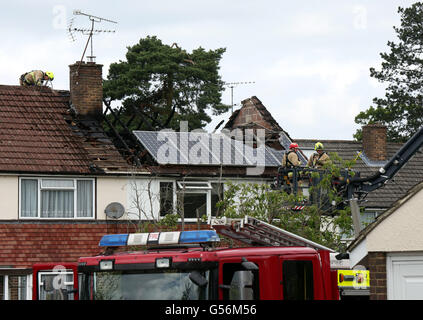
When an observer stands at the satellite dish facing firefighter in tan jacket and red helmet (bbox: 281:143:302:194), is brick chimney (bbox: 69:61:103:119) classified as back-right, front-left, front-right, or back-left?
back-left

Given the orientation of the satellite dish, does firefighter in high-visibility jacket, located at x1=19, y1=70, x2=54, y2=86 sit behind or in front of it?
behind

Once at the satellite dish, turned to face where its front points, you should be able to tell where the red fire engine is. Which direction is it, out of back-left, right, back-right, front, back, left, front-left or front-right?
front

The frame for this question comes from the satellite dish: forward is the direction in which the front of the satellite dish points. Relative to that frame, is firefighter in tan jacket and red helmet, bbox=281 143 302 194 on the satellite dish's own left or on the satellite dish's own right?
on the satellite dish's own left

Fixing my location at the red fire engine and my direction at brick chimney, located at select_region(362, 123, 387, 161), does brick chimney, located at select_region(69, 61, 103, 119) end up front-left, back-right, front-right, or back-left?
front-left

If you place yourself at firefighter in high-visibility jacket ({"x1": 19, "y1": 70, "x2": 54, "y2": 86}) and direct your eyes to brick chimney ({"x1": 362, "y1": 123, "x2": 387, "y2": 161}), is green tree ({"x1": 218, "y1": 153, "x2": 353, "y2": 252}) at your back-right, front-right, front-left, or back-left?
front-right

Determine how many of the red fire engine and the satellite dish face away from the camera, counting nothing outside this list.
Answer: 0

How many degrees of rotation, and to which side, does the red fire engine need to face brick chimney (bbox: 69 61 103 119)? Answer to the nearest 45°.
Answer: approximately 135° to its right

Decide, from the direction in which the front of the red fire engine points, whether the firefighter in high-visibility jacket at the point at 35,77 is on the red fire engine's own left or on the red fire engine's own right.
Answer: on the red fire engine's own right

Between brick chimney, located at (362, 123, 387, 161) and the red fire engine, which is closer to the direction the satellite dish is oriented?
the red fire engine

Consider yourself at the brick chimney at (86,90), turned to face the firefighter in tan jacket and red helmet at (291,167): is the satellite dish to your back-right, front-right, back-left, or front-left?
front-right

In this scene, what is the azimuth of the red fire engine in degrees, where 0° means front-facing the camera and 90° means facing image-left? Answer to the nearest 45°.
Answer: approximately 45°

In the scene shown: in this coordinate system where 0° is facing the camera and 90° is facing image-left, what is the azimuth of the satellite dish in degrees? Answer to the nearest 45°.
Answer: approximately 0°
